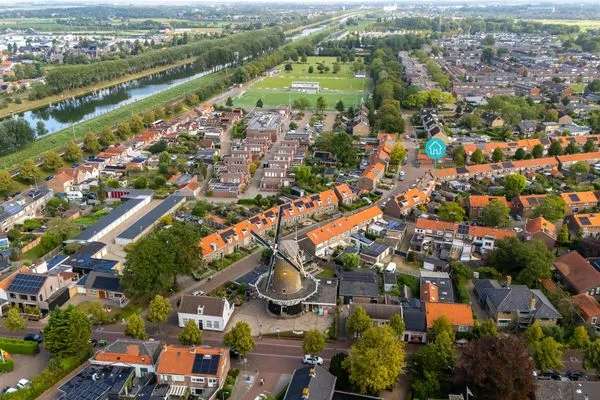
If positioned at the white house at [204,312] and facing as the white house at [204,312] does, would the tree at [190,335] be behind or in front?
in front

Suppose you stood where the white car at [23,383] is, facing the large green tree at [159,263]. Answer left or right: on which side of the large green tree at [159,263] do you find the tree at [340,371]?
right

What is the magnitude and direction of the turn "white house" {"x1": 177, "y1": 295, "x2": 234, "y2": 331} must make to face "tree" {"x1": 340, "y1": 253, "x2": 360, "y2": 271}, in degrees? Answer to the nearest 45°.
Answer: approximately 135° to its left

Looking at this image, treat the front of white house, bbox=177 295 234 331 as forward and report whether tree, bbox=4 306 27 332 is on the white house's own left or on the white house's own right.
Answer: on the white house's own right

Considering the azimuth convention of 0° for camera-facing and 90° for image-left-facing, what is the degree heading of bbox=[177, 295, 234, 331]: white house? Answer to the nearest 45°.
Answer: approximately 0°

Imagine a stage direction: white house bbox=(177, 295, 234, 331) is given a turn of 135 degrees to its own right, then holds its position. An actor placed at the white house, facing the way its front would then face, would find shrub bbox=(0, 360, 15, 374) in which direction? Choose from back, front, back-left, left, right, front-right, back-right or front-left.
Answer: front-left

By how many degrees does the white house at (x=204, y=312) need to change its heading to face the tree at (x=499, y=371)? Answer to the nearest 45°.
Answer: approximately 45° to its left

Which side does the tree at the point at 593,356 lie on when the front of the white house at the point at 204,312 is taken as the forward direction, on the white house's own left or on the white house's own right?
on the white house's own left

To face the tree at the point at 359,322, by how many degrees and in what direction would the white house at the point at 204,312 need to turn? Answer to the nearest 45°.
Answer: approximately 90° to its left

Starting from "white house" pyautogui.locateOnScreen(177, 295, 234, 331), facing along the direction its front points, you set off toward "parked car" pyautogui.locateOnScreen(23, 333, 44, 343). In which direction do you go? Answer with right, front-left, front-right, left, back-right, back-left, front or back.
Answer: right

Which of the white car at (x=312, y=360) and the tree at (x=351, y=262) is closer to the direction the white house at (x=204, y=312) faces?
the white car

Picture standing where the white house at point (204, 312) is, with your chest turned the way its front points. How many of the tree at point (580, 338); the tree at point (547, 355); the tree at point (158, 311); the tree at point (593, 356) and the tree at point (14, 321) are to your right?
2

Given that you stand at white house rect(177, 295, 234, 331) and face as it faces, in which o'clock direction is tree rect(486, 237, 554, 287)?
The tree is roughly at 9 o'clock from the white house.

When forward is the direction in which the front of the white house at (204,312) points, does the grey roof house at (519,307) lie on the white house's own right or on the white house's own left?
on the white house's own left

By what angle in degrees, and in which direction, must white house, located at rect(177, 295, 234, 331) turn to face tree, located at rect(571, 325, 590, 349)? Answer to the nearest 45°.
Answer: approximately 90° to its left

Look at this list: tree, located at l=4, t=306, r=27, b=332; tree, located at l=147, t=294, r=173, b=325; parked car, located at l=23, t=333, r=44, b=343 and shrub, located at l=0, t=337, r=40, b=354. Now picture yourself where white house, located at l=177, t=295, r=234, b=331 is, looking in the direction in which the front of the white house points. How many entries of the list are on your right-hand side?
4

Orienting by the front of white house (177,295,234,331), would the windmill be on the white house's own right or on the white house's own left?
on the white house's own left

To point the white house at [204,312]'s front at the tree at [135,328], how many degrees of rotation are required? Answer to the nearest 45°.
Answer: approximately 90° to its right
